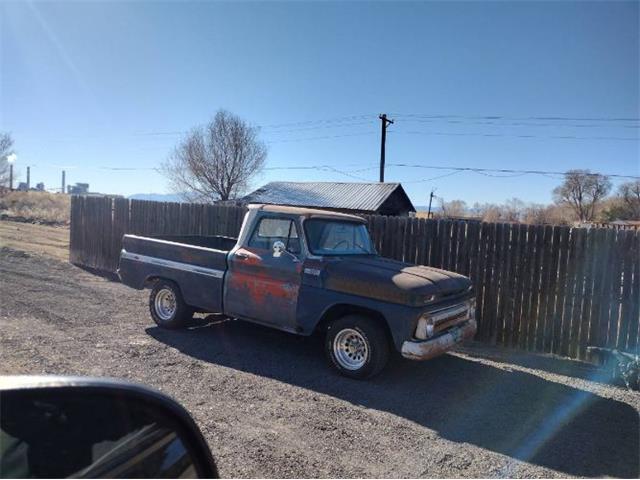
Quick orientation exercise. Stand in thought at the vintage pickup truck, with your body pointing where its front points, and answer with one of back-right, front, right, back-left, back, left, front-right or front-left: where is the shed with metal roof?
back-left

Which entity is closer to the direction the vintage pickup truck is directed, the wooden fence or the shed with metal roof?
the wooden fence

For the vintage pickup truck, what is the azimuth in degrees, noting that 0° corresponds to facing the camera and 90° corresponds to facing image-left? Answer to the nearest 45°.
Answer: approximately 315°
